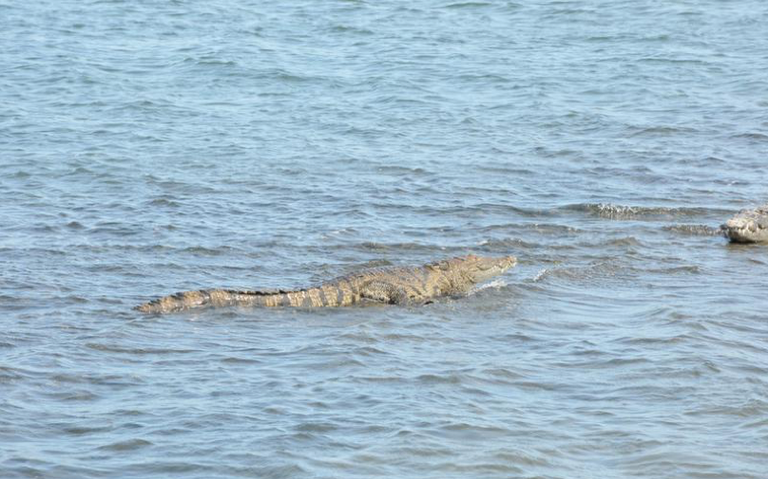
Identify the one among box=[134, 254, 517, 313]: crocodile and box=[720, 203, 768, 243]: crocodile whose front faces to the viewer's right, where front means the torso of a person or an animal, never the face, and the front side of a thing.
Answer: box=[134, 254, 517, 313]: crocodile

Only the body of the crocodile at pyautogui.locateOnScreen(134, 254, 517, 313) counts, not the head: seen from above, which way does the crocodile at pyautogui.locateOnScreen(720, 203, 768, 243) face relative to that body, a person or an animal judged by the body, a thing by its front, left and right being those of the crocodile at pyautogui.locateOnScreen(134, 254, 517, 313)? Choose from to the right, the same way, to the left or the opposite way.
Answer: the opposite way

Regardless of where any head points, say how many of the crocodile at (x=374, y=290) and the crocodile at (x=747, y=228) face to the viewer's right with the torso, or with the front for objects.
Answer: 1

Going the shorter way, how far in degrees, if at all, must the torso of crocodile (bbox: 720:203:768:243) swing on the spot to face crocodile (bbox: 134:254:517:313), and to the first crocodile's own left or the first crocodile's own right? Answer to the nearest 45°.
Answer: approximately 45° to the first crocodile's own left

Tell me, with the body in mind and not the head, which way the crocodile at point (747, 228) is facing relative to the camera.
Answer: to the viewer's left

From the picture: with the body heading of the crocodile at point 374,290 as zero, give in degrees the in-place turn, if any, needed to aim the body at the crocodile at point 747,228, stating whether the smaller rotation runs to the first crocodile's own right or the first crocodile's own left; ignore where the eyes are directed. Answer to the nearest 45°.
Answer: approximately 45° to the first crocodile's own left

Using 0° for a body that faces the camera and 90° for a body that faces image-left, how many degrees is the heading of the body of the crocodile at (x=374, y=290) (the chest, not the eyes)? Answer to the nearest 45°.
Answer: approximately 270°
